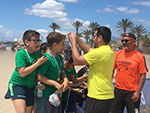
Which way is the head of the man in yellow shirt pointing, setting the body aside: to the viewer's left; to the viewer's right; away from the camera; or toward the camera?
to the viewer's left

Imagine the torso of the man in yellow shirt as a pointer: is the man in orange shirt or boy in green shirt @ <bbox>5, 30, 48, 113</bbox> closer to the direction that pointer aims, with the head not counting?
the boy in green shirt

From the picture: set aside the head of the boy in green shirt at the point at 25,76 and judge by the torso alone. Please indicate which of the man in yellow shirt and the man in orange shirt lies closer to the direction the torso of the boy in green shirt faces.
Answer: the man in yellow shirt

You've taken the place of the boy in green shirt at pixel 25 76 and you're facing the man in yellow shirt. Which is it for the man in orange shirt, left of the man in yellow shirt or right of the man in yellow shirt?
left

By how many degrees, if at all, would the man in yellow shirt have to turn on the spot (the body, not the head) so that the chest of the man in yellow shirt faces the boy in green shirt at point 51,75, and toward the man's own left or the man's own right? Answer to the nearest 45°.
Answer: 0° — they already face them

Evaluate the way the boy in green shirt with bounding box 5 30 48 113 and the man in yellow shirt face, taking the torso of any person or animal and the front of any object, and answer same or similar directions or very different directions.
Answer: very different directions

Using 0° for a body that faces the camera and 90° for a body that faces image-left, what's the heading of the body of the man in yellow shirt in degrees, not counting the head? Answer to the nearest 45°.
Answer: approximately 90°

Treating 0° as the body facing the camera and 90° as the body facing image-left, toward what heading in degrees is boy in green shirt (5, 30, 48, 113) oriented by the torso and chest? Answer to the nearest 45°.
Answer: approximately 315°

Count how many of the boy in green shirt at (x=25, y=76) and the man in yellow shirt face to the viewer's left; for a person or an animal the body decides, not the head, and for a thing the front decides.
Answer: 1

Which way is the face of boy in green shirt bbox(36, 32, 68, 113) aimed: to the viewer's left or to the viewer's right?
to the viewer's right

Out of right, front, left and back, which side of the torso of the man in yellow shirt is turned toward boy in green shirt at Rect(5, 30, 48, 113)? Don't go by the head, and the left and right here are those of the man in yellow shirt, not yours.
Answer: front
